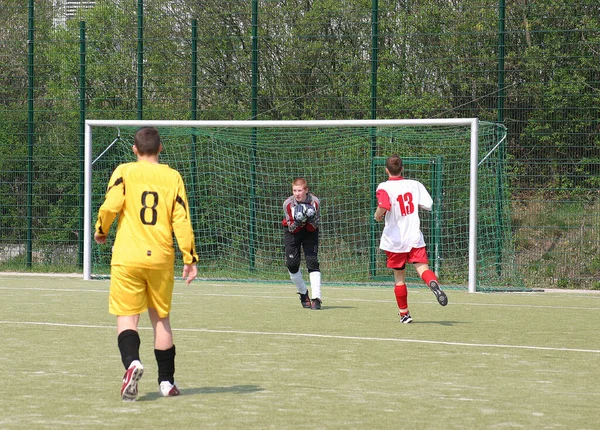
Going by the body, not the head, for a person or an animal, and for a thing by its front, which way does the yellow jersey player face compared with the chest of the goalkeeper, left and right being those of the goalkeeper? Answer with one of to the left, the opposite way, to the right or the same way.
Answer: the opposite way

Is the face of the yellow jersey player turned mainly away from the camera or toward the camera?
away from the camera

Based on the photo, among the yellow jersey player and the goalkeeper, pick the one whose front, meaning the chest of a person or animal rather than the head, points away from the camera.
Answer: the yellow jersey player

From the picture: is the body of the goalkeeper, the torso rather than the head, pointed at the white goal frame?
no

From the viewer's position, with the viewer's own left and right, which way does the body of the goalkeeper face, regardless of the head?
facing the viewer

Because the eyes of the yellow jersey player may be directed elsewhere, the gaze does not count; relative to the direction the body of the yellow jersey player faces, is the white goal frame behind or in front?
in front

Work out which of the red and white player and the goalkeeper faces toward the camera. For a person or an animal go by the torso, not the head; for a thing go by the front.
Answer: the goalkeeper

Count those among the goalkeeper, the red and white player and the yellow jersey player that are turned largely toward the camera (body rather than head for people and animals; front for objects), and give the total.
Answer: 1

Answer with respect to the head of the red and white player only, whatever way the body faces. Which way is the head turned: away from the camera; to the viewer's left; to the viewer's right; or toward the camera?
away from the camera

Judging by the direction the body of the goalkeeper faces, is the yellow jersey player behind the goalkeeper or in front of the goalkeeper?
in front

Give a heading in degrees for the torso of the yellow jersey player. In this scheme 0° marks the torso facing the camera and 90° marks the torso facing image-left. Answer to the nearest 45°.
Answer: approximately 180°
